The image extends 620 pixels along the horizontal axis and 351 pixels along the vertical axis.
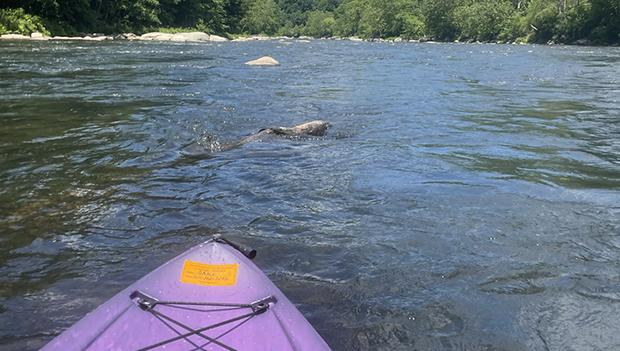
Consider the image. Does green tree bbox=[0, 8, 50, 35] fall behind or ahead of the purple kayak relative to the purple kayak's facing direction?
ahead

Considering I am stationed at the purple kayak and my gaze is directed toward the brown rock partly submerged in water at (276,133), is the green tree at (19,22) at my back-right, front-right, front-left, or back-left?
front-left

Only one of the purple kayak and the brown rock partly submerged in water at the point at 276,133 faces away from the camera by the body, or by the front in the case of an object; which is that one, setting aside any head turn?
the purple kayak

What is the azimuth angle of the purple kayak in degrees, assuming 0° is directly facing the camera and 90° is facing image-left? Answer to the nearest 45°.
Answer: approximately 180°

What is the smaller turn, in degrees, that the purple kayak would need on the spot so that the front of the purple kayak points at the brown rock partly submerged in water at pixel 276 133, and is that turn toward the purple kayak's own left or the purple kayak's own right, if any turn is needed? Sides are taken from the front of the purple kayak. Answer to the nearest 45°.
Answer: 0° — it already faces it
